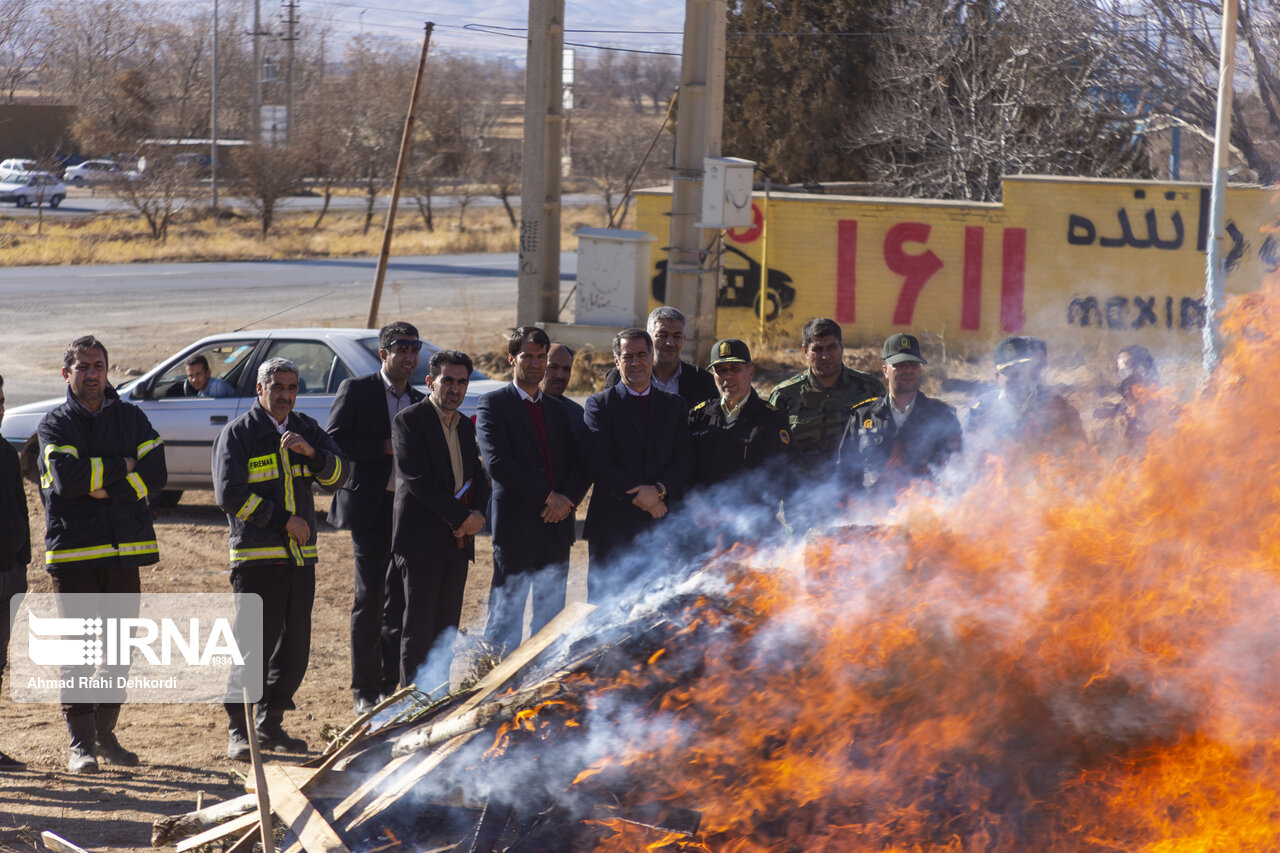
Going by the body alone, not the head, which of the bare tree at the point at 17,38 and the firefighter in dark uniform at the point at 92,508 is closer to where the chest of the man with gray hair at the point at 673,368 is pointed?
the firefighter in dark uniform

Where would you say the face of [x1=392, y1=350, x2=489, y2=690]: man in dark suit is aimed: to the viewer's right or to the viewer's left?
to the viewer's right

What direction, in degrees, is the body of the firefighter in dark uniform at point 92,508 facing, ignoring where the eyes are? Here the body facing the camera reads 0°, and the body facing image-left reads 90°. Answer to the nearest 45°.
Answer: approximately 0°

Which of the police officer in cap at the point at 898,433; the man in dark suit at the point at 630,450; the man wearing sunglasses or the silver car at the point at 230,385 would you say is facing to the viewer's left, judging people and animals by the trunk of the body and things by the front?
the silver car

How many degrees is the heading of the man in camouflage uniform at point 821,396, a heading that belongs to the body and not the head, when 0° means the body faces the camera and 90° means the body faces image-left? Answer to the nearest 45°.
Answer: approximately 0°

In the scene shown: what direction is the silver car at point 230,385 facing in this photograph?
to the viewer's left
